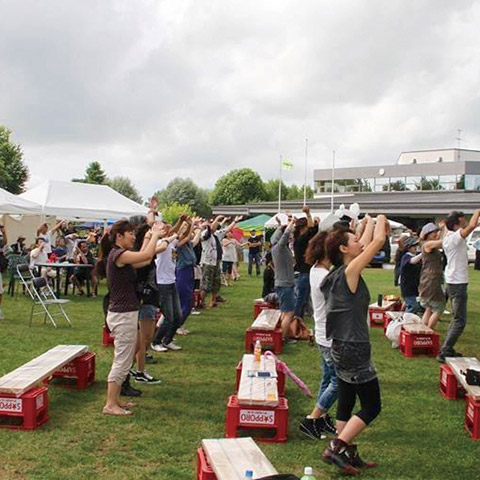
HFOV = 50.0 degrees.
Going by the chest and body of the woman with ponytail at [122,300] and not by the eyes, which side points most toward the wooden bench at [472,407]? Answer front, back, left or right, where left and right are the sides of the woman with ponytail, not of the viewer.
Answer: front

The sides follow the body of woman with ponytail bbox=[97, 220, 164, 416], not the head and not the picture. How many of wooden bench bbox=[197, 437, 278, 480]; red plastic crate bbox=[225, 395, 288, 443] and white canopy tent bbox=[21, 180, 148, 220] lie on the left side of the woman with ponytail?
1

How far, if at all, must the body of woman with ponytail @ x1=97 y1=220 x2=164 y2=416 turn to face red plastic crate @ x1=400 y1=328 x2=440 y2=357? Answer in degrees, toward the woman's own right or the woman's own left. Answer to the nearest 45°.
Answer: approximately 45° to the woman's own left

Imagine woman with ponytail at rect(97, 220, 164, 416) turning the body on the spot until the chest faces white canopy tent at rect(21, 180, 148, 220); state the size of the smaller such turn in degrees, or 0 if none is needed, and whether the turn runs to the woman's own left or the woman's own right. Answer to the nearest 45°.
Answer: approximately 90° to the woman's own left

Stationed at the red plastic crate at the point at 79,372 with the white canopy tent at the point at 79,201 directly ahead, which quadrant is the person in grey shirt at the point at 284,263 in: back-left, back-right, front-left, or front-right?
front-right

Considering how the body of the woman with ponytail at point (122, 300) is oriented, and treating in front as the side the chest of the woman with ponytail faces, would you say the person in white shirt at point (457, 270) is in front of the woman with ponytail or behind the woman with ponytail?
in front

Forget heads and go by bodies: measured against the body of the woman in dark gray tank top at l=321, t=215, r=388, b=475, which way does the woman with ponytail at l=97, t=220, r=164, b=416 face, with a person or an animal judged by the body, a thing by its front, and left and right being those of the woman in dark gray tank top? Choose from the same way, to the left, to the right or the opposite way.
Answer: the same way

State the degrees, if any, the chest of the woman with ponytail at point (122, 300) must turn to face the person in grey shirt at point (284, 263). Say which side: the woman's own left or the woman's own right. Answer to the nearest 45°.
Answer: approximately 45° to the woman's own left

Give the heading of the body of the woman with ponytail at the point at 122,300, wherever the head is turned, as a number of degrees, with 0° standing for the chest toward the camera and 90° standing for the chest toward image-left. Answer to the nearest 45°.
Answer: approximately 270°

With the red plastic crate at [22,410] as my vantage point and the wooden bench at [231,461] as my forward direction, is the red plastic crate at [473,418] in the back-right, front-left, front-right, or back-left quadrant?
front-left
